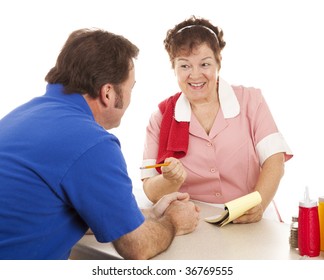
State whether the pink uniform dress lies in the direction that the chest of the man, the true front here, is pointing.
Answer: yes

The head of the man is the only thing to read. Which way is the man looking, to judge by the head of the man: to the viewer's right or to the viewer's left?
to the viewer's right

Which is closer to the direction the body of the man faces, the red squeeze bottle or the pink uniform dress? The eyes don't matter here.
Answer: the pink uniform dress

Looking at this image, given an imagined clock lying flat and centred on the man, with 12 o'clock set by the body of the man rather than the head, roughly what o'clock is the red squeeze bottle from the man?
The red squeeze bottle is roughly at 2 o'clock from the man.

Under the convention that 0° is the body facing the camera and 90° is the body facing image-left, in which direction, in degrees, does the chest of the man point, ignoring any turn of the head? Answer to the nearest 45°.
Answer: approximately 225°
